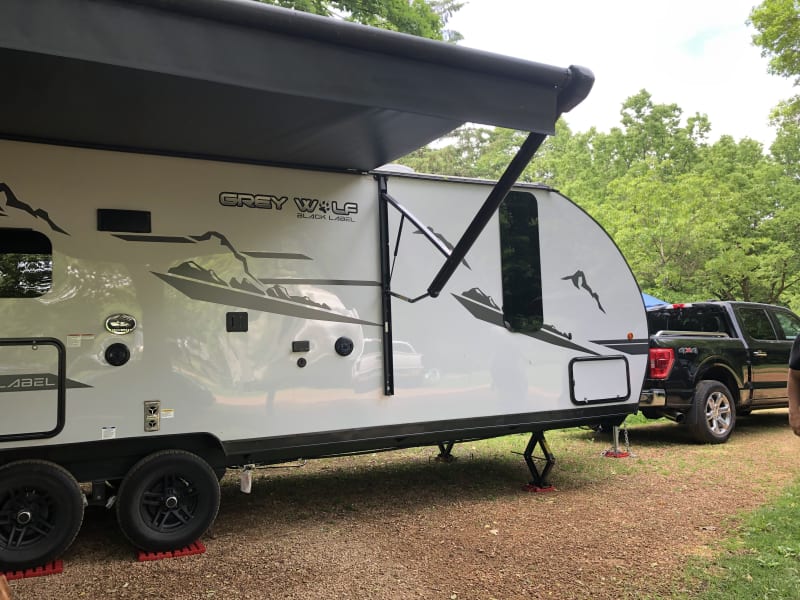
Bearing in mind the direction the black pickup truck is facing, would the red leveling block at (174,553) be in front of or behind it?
behind

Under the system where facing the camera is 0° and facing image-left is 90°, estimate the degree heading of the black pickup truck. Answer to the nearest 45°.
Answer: approximately 225°

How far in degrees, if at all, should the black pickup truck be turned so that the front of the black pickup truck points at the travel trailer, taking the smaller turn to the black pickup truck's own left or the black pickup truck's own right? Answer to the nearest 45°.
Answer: approximately 180°

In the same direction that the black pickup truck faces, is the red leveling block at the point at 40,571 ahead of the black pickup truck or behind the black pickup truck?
behind
